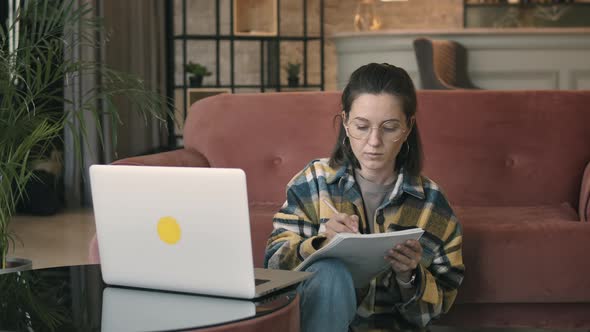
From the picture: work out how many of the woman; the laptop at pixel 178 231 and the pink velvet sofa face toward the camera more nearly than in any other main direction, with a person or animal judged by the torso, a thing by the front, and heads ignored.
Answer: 2

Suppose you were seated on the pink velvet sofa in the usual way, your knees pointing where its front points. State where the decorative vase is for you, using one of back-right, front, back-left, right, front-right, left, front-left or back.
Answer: back

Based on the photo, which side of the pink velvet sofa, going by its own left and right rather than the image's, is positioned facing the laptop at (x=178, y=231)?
front

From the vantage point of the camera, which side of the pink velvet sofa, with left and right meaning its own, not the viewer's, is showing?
front

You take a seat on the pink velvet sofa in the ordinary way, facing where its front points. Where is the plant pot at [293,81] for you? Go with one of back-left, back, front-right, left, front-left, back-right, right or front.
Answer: back

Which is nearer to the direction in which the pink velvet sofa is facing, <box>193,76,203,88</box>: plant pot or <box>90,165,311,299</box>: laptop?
the laptop

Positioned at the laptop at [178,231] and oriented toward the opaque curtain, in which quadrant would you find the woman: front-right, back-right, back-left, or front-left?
front-right

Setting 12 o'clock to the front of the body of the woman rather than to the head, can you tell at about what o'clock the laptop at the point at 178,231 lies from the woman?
The laptop is roughly at 1 o'clock from the woman.

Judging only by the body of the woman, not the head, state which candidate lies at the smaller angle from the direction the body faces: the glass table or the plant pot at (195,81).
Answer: the glass table

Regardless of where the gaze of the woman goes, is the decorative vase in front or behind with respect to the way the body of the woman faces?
behind

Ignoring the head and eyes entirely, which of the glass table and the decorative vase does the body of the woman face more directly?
the glass table

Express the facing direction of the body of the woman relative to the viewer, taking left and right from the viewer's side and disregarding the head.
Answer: facing the viewer

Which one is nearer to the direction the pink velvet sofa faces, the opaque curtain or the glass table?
the glass table

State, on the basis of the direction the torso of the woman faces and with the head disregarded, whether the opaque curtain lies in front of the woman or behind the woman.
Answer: behind
